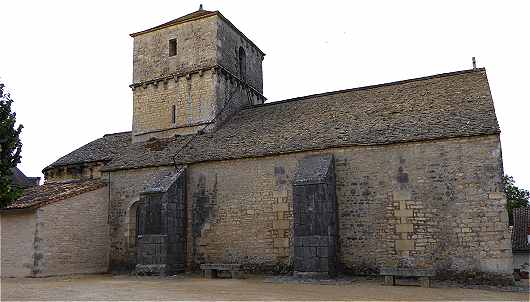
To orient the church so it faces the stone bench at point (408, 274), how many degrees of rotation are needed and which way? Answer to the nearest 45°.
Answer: approximately 45° to its right

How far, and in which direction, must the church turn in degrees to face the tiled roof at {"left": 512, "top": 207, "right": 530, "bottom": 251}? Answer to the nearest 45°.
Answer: approximately 45° to its left

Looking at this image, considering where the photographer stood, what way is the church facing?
facing to the right of the viewer
